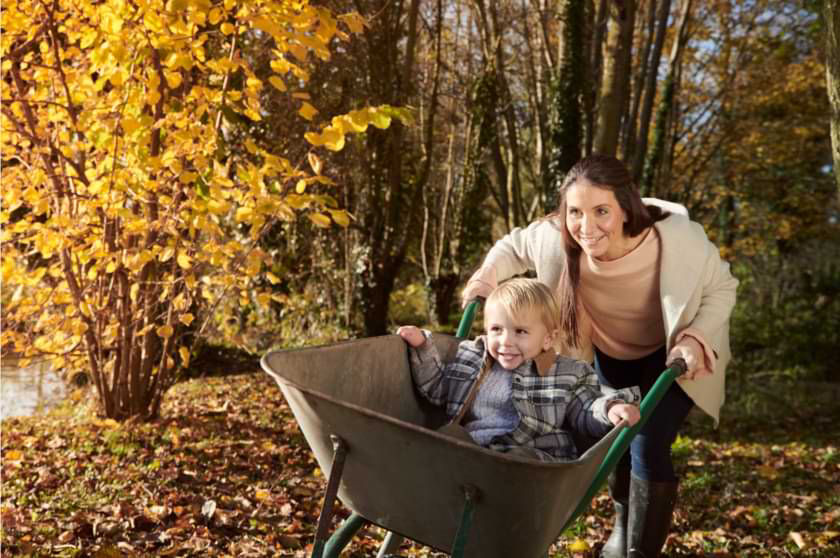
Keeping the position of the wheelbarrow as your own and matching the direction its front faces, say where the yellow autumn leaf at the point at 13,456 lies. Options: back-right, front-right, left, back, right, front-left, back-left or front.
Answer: right

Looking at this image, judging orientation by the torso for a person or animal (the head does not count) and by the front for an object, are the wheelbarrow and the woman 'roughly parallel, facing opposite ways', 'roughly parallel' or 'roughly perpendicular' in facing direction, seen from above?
roughly parallel

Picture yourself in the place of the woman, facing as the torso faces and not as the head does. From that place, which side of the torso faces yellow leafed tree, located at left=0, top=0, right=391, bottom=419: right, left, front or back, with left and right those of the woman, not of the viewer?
right

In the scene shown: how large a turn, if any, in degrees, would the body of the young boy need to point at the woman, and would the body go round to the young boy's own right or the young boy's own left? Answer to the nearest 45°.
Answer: approximately 180°

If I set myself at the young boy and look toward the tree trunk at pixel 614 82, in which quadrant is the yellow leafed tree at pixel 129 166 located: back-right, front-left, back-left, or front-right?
front-left

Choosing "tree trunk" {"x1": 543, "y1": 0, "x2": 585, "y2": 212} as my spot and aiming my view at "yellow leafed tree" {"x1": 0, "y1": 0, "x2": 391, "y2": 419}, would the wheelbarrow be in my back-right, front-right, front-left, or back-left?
front-left

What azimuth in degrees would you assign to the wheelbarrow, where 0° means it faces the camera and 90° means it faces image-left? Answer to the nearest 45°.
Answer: approximately 45°

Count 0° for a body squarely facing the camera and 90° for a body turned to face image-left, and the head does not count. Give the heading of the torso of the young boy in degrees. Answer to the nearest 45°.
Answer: approximately 45°

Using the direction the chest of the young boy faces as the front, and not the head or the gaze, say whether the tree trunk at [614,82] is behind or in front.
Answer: behind

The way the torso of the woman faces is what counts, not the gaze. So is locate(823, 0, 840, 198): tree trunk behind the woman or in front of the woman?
behind

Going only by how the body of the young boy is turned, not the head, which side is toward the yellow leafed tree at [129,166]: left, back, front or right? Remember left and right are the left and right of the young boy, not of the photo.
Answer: right

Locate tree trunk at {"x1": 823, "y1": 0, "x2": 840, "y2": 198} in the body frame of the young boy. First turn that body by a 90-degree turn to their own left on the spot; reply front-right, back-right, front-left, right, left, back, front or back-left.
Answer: left

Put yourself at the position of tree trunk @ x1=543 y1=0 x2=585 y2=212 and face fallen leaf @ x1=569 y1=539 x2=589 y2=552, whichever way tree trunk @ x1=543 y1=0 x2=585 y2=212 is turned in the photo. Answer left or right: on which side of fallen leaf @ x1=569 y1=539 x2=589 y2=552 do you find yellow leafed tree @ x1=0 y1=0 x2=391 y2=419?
right

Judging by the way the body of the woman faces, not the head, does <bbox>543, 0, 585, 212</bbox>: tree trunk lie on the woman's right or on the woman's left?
on the woman's right
